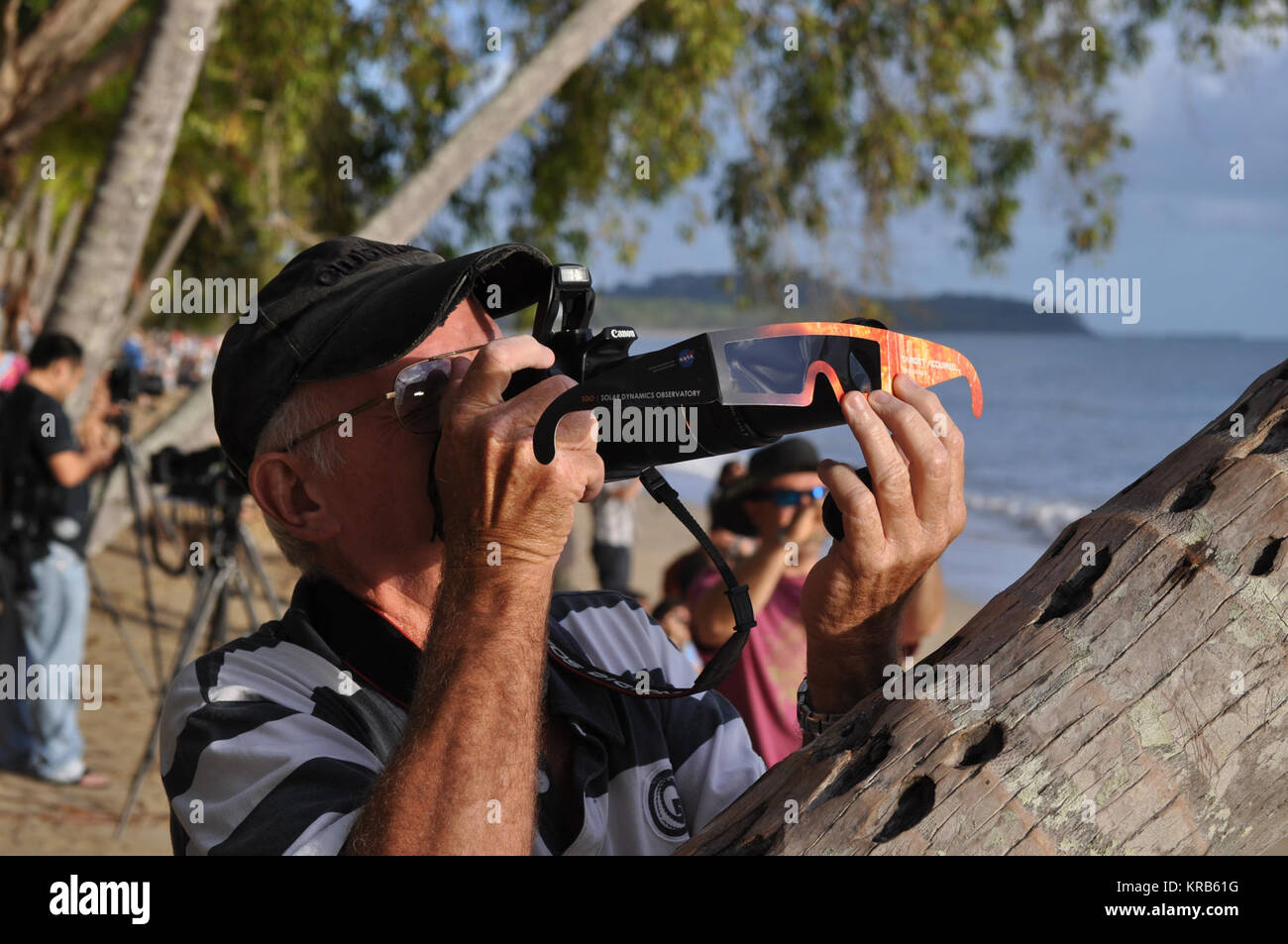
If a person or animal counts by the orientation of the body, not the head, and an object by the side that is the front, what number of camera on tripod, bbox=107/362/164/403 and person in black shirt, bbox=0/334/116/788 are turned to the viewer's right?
2

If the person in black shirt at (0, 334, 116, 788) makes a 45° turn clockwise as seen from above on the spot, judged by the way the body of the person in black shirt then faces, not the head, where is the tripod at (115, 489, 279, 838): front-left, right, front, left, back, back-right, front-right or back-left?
front

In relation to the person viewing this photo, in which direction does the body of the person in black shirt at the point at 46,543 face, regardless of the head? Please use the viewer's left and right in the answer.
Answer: facing to the right of the viewer

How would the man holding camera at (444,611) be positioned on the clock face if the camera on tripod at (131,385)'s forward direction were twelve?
The man holding camera is roughly at 3 o'clock from the camera on tripod.

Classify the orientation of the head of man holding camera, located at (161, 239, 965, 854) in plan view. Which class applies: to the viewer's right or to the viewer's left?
to the viewer's right

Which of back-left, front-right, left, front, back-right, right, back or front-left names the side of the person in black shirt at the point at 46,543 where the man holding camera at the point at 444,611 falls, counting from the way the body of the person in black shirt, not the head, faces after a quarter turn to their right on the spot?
front

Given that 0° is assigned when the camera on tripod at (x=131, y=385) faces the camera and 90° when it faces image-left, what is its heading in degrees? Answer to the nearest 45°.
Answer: approximately 270°
